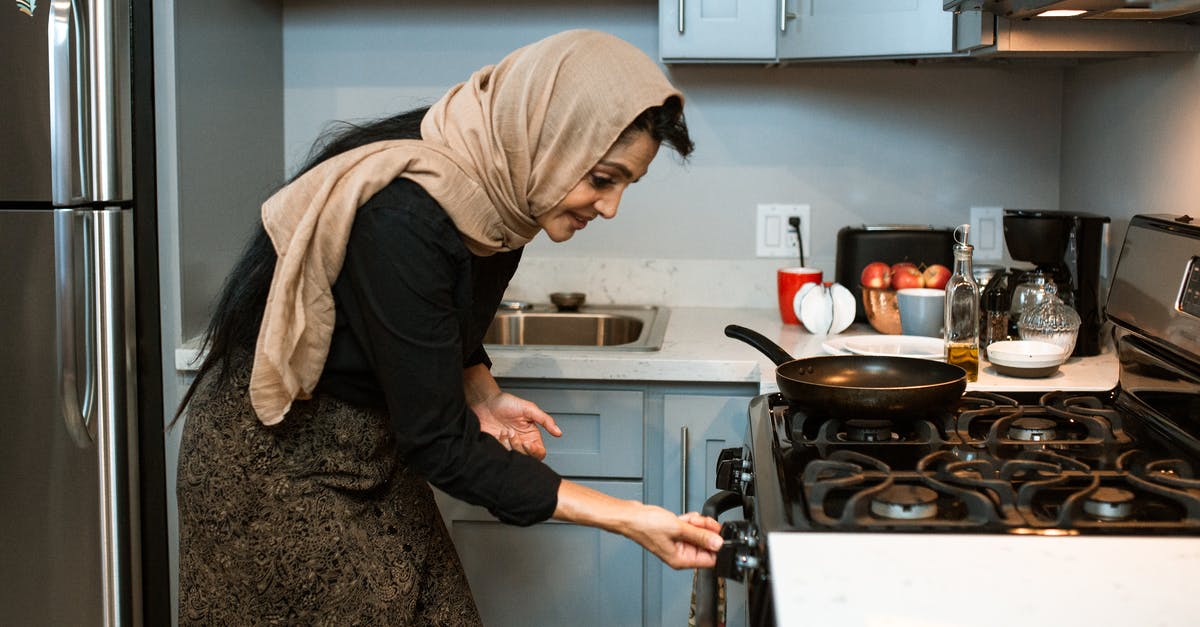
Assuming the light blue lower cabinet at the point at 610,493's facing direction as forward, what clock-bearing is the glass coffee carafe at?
The glass coffee carafe is roughly at 9 o'clock from the light blue lower cabinet.

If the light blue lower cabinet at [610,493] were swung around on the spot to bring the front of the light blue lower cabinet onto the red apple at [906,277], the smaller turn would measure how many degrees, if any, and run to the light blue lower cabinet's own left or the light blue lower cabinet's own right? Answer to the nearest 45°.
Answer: approximately 90° to the light blue lower cabinet's own left

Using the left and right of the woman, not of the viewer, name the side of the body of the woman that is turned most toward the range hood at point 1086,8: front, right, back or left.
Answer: front

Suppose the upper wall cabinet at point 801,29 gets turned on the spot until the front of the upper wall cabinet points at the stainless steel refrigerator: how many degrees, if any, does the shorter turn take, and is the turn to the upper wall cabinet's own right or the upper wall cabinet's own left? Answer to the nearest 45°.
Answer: approximately 90° to the upper wall cabinet's own right

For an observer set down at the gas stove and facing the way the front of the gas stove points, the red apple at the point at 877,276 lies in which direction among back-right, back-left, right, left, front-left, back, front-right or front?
right

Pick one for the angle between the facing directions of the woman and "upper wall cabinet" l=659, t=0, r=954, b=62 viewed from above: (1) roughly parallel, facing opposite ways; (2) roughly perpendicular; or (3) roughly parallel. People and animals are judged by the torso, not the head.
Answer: roughly perpendicular

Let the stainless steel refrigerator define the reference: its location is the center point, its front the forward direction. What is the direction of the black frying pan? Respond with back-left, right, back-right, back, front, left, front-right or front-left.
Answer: front-left

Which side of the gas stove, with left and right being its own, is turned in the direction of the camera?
left

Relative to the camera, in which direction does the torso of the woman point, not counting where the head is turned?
to the viewer's right

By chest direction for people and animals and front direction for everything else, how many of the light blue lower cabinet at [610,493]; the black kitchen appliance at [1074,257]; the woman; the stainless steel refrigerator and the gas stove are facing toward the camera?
2
